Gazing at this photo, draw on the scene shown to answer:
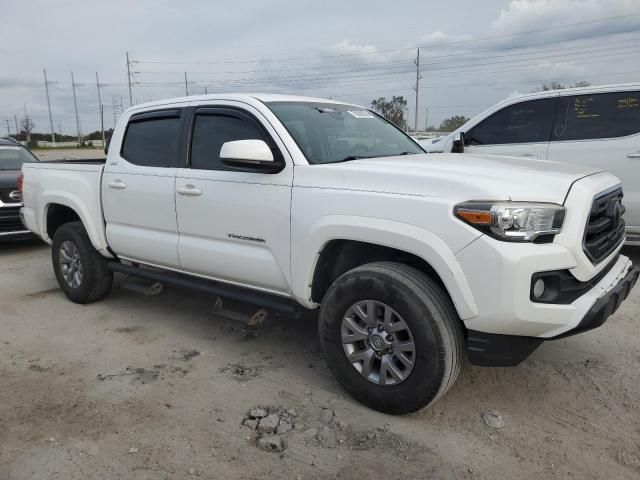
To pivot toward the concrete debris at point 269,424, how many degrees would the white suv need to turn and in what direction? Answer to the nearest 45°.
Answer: approximately 90° to its left

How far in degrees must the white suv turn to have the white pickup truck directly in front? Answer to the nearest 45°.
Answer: approximately 90° to its left

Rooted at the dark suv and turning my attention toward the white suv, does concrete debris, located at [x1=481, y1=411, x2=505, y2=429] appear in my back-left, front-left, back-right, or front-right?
front-right

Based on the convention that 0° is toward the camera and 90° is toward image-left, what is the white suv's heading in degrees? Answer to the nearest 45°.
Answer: approximately 90°

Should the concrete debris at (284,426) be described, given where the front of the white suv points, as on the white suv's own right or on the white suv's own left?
on the white suv's own left

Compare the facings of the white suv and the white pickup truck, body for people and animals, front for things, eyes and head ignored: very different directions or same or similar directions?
very different directions

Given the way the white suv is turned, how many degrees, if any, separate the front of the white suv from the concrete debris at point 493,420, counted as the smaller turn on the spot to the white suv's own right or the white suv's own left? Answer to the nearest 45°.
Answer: approximately 90° to the white suv's own left

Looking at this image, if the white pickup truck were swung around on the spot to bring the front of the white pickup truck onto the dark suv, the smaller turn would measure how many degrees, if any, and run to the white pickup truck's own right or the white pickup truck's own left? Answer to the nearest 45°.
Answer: approximately 180°

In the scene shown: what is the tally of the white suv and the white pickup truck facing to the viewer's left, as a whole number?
1

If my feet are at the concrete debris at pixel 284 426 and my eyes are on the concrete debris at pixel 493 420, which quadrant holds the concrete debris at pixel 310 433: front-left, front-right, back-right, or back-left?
front-right

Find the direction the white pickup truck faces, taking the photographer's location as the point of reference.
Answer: facing the viewer and to the right of the viewer

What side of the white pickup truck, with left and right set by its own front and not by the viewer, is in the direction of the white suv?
left
